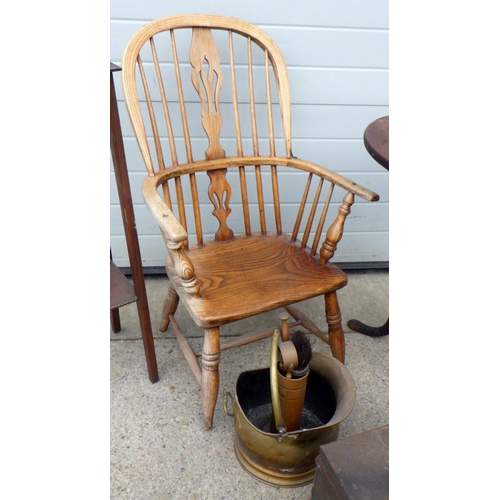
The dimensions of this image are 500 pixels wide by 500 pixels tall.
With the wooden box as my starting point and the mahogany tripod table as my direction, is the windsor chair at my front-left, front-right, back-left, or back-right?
front-left

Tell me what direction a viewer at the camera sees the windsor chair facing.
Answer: facing the viewer and to the right of the viewer

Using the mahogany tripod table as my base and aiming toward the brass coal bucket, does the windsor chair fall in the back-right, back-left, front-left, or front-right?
front-right

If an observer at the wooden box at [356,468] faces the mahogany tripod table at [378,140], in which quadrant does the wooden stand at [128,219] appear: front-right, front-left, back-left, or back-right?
front-left

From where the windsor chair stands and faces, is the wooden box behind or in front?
in front

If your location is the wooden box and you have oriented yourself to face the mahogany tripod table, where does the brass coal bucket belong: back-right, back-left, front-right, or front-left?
front-left
